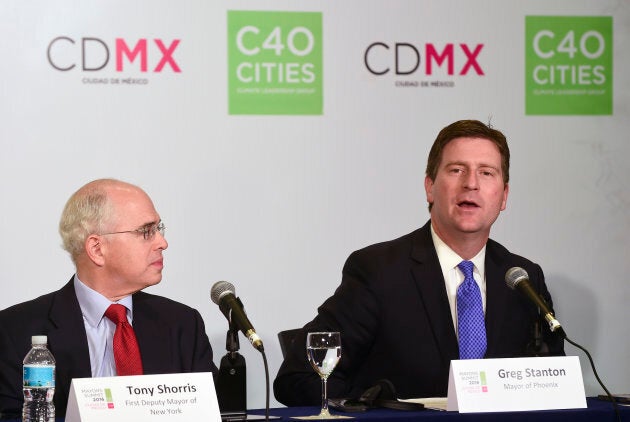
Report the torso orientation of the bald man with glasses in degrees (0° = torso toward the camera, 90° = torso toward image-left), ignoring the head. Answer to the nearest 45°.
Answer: approximately 315°

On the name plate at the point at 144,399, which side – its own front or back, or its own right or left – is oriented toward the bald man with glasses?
back

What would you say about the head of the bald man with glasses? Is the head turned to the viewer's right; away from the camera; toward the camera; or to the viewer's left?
to the viewer's right

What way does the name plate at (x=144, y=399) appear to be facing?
toward the camera

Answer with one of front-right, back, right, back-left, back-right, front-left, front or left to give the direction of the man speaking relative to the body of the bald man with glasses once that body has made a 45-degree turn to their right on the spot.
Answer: left

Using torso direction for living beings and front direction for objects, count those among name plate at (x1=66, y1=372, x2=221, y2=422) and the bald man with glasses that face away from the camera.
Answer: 0

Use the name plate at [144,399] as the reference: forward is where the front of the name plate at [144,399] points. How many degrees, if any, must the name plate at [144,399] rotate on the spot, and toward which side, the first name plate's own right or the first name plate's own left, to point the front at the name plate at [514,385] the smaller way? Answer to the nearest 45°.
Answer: approximately 90° to the first name plate's own left

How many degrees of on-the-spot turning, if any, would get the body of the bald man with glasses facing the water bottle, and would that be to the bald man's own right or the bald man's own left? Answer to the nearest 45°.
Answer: approximately 45° to the bald man's own right

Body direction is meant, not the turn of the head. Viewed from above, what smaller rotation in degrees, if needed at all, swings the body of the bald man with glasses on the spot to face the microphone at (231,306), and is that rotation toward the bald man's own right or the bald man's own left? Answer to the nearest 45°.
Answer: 0° — they already face it
